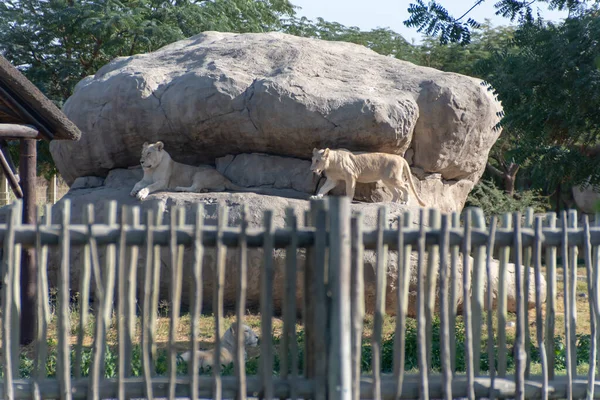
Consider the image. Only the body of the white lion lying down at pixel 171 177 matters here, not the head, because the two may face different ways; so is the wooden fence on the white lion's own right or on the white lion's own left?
on the white lion's own left

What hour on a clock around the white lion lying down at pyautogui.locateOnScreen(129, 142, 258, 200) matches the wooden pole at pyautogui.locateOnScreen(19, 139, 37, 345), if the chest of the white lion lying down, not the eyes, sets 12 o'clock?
The wooden pole is roughly at 10 o'clock from the white lion lying down.

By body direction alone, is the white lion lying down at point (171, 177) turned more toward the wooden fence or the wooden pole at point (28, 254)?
the wooden pole

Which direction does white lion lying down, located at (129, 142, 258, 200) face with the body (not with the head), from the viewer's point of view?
to the viewer's left
